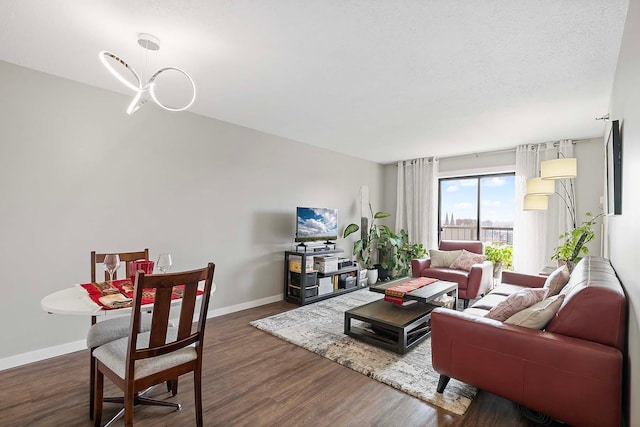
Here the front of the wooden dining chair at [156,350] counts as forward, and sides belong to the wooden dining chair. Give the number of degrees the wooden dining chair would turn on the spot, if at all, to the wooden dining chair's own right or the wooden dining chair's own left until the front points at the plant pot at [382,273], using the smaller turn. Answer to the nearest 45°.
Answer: approximately 90° to the wooden dining chair's own right

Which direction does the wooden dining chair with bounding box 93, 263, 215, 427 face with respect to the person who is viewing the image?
facing away from the viewer and to the left of the viewer

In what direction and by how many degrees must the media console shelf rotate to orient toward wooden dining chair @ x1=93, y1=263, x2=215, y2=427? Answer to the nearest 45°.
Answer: approximately 45° to its right

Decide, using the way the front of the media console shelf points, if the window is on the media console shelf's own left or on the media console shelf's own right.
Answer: on the media console shelf's own left

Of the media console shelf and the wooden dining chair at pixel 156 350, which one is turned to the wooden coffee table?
the media console shelf

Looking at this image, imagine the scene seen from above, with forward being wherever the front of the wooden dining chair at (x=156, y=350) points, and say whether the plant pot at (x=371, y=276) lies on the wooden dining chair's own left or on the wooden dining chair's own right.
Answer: on the wooden dining chair's own right

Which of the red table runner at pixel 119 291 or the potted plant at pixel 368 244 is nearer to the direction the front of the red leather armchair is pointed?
the red table runner

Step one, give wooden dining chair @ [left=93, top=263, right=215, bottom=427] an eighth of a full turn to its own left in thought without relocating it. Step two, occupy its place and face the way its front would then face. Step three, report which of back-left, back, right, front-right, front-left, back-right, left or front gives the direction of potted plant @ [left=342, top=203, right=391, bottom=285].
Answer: back-right

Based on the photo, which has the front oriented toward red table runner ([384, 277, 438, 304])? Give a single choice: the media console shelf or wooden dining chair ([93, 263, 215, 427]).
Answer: the media console shelf

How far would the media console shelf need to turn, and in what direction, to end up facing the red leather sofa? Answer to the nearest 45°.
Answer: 0° — it already faces it

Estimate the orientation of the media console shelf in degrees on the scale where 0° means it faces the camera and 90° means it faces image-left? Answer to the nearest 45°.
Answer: approximately 315°

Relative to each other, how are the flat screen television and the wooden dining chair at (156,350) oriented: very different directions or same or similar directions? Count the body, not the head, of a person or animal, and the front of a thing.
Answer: very different directions

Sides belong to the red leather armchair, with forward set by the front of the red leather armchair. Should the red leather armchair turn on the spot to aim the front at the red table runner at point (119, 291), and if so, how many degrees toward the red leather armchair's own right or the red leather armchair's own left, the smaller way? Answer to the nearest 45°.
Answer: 0° — it already faces it
